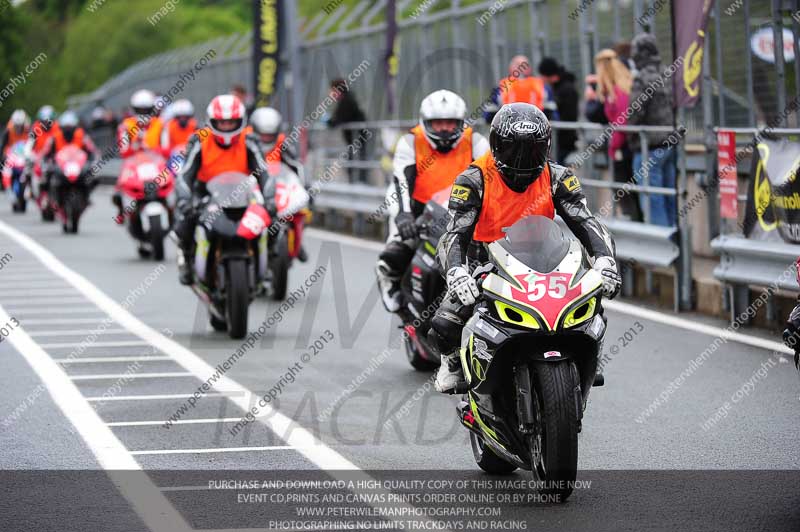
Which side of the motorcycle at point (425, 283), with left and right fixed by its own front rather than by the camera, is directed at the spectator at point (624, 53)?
back

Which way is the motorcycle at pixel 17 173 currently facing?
toward the camera

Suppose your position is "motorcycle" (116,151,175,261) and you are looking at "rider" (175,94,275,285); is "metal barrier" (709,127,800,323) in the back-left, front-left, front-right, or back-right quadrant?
front-left

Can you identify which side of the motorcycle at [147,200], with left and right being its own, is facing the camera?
front

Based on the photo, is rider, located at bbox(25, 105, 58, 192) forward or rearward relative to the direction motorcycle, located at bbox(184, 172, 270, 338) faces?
rearward

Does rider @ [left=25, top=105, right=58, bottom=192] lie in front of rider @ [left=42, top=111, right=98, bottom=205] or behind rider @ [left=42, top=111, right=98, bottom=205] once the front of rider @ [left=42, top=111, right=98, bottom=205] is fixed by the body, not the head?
behind

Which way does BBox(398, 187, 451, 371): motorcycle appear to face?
toward the camera

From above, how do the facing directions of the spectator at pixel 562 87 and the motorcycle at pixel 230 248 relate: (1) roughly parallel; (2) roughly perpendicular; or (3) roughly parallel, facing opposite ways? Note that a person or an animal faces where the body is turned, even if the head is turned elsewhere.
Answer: roughly perpendicular
